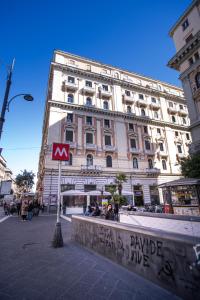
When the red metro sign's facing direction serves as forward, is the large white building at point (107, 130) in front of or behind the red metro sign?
behind

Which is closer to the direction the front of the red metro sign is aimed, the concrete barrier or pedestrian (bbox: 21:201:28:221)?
the concrete barrier

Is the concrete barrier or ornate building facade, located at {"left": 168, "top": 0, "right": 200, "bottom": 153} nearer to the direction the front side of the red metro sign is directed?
the concrete barrier

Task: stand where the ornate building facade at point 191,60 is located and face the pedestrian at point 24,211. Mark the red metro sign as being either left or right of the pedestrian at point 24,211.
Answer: left

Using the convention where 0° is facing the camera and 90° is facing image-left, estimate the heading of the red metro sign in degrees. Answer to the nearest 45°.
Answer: approximately 0°

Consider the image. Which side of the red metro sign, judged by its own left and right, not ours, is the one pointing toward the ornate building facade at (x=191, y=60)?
left

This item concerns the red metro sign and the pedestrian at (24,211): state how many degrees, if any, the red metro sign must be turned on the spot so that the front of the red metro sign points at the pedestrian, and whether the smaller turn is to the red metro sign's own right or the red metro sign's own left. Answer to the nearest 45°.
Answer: approximately 180°

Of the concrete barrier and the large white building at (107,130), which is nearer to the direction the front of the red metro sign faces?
the concrete barrier

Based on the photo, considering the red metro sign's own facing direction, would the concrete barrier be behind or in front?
in front
